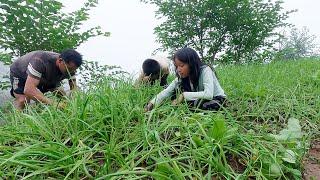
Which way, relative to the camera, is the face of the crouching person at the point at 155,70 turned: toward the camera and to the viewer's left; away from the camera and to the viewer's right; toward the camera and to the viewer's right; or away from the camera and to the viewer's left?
toward the camera and to the viewer's left

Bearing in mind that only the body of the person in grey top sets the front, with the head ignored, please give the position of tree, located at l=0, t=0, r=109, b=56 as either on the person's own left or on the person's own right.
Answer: on the person's own right

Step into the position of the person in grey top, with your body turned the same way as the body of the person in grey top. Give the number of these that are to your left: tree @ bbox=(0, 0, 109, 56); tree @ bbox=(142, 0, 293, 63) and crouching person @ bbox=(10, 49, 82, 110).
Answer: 0

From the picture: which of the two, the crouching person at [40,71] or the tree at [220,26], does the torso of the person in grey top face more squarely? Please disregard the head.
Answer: the crouching person

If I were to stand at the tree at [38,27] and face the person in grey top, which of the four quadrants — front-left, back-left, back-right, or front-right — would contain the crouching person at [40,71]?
front-right

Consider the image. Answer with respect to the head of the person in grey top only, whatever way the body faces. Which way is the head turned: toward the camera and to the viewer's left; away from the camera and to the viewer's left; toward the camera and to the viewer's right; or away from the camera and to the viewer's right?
toward the camera and to the viewer's left

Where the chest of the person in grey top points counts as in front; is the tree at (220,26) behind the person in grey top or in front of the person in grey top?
behind

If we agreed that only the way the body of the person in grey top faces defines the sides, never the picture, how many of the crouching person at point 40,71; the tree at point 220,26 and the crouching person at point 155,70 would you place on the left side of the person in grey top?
0
